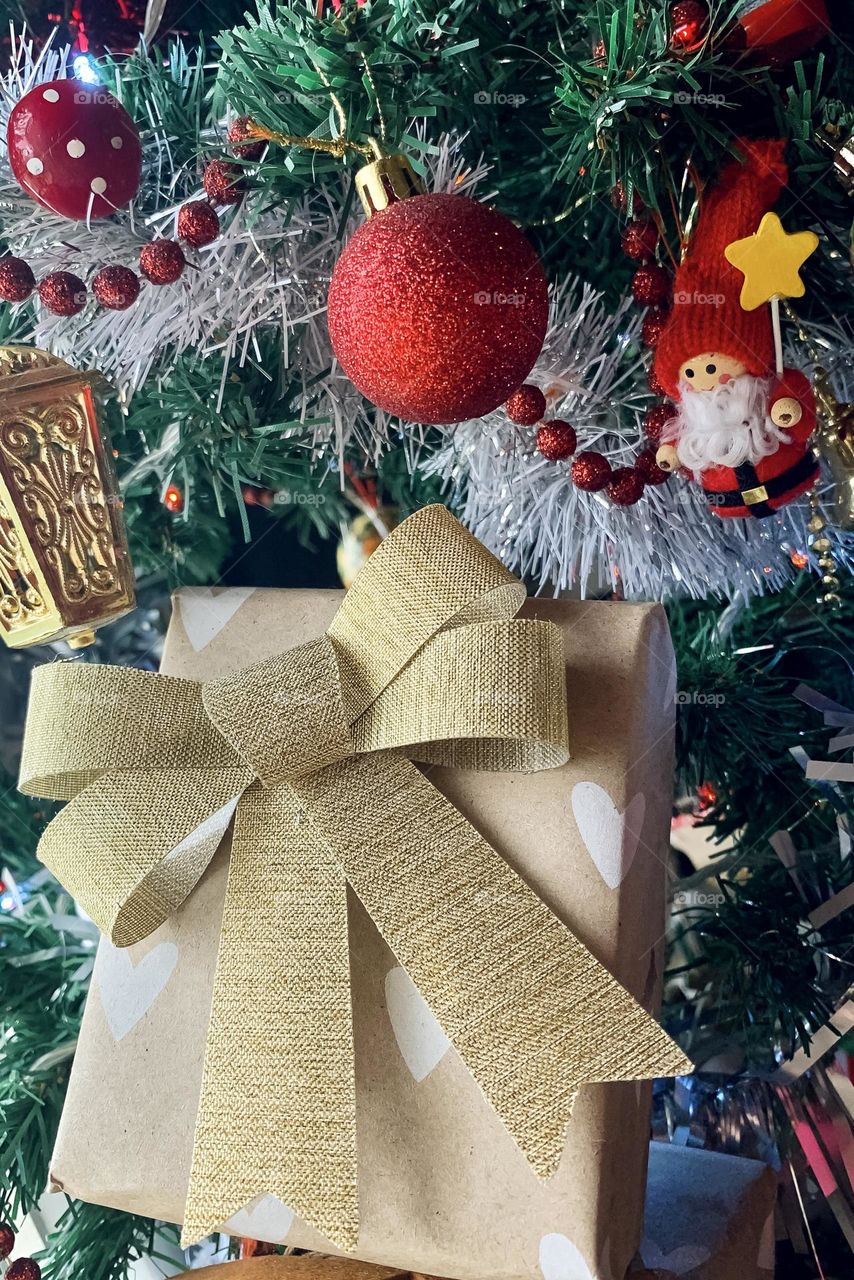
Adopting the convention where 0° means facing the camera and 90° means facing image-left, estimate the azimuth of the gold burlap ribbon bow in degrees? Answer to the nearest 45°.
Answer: approximately 0°
